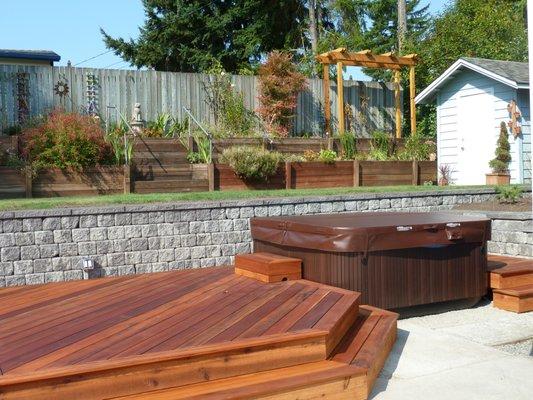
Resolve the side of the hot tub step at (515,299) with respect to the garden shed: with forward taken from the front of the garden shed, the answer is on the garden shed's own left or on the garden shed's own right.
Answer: on the garden shed's own left

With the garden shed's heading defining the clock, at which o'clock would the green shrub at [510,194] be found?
The green shrub is roughly at 10 o'clock from the garden shed.

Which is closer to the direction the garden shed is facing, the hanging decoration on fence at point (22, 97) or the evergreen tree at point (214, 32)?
the hanging decoration on fence

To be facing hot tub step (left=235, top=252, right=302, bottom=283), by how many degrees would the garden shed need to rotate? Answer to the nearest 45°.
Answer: approximately 45° to its left

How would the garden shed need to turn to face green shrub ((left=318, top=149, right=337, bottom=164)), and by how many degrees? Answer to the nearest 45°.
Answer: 0° — it already faces it

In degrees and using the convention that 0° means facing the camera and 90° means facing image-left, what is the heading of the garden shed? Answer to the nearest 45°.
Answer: approximately 45°

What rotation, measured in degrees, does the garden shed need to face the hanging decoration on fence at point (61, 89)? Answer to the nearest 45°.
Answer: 0° — it already faces it
